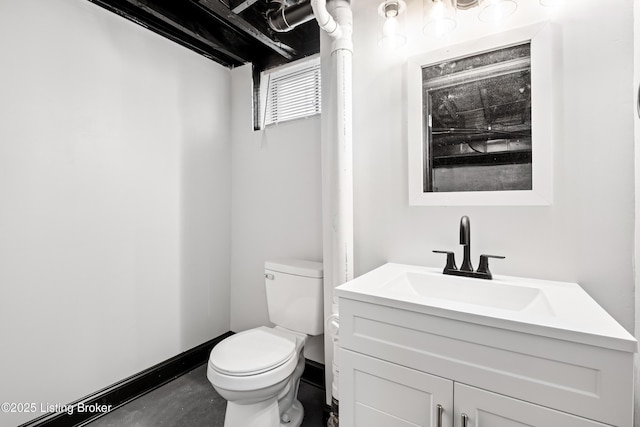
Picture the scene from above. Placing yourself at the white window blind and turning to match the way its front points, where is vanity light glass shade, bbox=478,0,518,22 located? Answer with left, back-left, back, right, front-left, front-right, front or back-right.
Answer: left

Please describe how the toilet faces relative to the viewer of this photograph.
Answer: facing the viewer and to the left of the viewer

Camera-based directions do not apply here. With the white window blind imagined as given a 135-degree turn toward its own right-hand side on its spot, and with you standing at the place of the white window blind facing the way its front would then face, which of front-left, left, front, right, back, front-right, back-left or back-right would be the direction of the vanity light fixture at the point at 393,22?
back-right

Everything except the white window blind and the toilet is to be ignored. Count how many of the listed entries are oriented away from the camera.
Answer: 0

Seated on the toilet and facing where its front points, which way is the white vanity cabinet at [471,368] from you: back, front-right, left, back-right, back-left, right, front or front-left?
left

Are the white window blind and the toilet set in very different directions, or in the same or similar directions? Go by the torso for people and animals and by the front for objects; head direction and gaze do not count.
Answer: same or similar directions

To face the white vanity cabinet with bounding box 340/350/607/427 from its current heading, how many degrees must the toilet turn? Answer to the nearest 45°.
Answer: approximately 90° to its left
